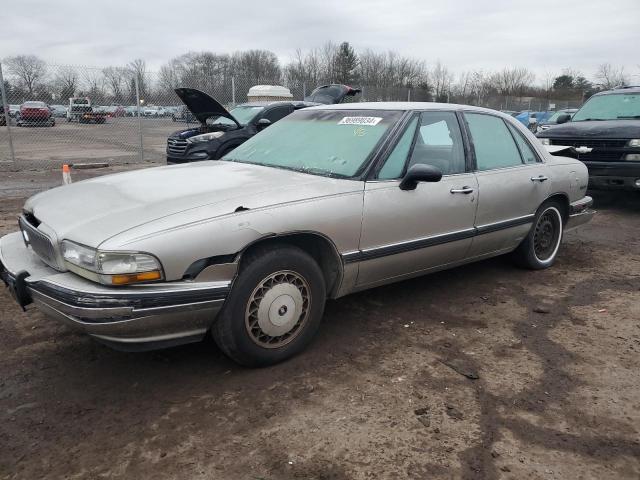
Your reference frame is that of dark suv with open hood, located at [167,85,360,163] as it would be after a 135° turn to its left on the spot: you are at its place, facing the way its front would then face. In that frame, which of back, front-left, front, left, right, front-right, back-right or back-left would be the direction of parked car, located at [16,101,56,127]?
back-left

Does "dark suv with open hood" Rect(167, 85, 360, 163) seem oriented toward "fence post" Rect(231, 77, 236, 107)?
no

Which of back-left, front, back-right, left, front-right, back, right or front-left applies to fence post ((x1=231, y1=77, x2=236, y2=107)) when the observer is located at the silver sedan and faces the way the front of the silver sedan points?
back-right

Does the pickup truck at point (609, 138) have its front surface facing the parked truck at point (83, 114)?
no

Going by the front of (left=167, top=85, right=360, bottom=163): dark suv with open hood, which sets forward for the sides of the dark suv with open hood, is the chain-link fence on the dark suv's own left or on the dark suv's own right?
on the dark suv's own right

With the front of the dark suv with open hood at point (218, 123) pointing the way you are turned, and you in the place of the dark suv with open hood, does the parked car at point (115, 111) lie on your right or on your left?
on your right

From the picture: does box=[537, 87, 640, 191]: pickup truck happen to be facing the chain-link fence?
no

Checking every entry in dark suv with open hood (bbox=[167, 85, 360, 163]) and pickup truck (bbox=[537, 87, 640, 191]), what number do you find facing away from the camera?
0

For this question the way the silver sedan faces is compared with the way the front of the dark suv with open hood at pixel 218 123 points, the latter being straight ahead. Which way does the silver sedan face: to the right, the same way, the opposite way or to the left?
the same way

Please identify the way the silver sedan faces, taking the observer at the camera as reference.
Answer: facing the viewer and to the left of the viewer

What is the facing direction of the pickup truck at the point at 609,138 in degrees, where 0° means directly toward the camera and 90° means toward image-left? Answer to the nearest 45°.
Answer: approximately 45°

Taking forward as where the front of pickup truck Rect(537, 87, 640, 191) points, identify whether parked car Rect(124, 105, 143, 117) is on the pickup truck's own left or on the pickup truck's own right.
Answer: on the pickup truck's own right

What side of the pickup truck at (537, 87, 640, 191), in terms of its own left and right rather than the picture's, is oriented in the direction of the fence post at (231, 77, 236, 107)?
right

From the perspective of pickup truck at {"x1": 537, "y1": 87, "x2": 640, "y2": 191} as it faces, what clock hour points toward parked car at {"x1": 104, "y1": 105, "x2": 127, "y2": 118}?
The parked car is roughly at 4 o'clock from the pickup truck.

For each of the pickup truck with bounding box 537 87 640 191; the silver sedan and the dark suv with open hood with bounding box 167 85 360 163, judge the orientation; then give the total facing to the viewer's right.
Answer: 0

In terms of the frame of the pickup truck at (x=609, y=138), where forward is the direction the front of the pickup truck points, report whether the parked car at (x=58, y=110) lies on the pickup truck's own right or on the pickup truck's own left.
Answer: on the pickup truck's own right
